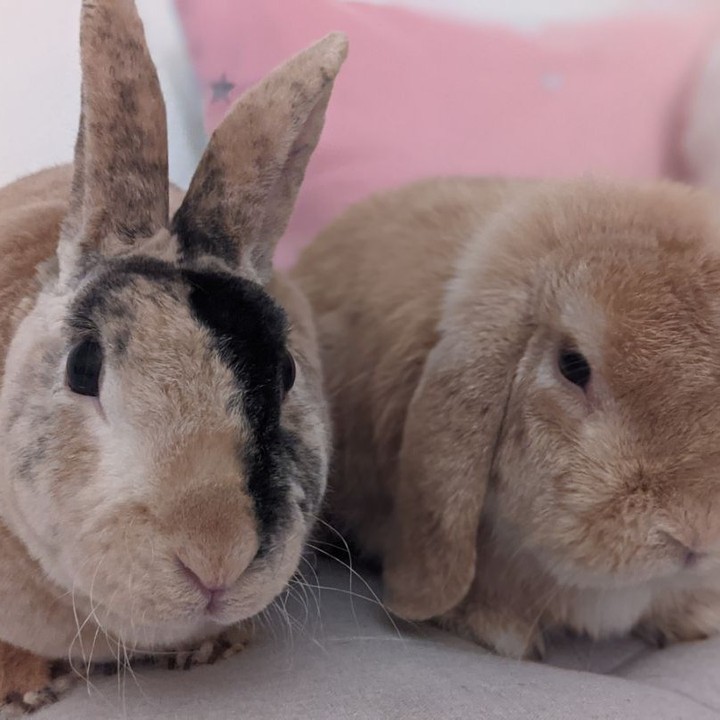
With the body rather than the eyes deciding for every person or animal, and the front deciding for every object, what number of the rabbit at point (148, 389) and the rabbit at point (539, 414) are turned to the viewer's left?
0

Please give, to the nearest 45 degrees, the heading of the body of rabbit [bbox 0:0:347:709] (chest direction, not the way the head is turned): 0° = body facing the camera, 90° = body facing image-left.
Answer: approximately 315°

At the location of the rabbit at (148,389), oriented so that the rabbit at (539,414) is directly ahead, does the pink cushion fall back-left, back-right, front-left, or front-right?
front-left
